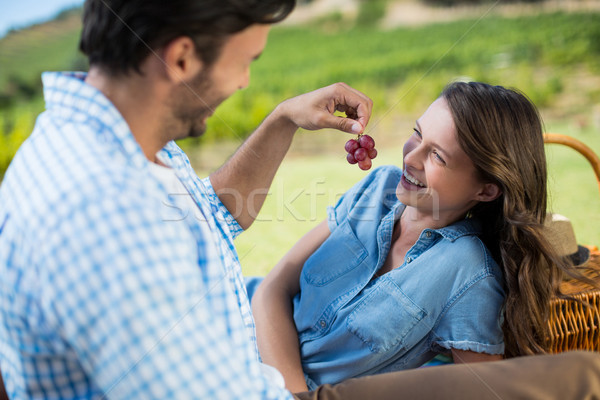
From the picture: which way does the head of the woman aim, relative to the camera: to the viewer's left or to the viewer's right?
to the viewer's left

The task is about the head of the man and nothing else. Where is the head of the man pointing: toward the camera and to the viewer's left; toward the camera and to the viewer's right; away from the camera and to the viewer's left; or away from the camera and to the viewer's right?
away from the camera and to the viewer's right

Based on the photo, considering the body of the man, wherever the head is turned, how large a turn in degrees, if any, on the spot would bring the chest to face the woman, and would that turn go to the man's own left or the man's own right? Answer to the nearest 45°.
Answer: approximately 45° to the man's own left

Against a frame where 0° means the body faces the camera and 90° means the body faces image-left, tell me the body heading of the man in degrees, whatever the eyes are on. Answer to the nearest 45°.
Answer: approximately 270°
